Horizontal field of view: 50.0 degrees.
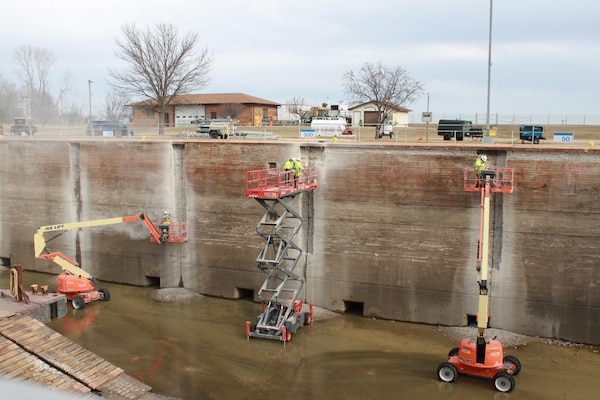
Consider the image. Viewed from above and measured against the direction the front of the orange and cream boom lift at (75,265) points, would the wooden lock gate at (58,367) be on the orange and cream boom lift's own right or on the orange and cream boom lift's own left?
on the orange and cream boom lift's own right

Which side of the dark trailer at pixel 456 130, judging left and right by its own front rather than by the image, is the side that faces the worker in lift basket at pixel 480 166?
right

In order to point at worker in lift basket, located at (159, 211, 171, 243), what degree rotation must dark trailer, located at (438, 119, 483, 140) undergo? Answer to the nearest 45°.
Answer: approximately 135° to its right

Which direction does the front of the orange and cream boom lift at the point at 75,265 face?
to the viewer's right

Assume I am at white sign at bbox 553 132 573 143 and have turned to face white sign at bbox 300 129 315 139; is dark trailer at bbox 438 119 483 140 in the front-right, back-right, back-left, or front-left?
front-right

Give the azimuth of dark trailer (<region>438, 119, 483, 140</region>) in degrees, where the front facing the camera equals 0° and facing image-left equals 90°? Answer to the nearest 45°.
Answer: approximately 270°

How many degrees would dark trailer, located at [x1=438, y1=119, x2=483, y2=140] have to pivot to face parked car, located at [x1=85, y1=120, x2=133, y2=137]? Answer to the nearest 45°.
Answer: approximately 180°
